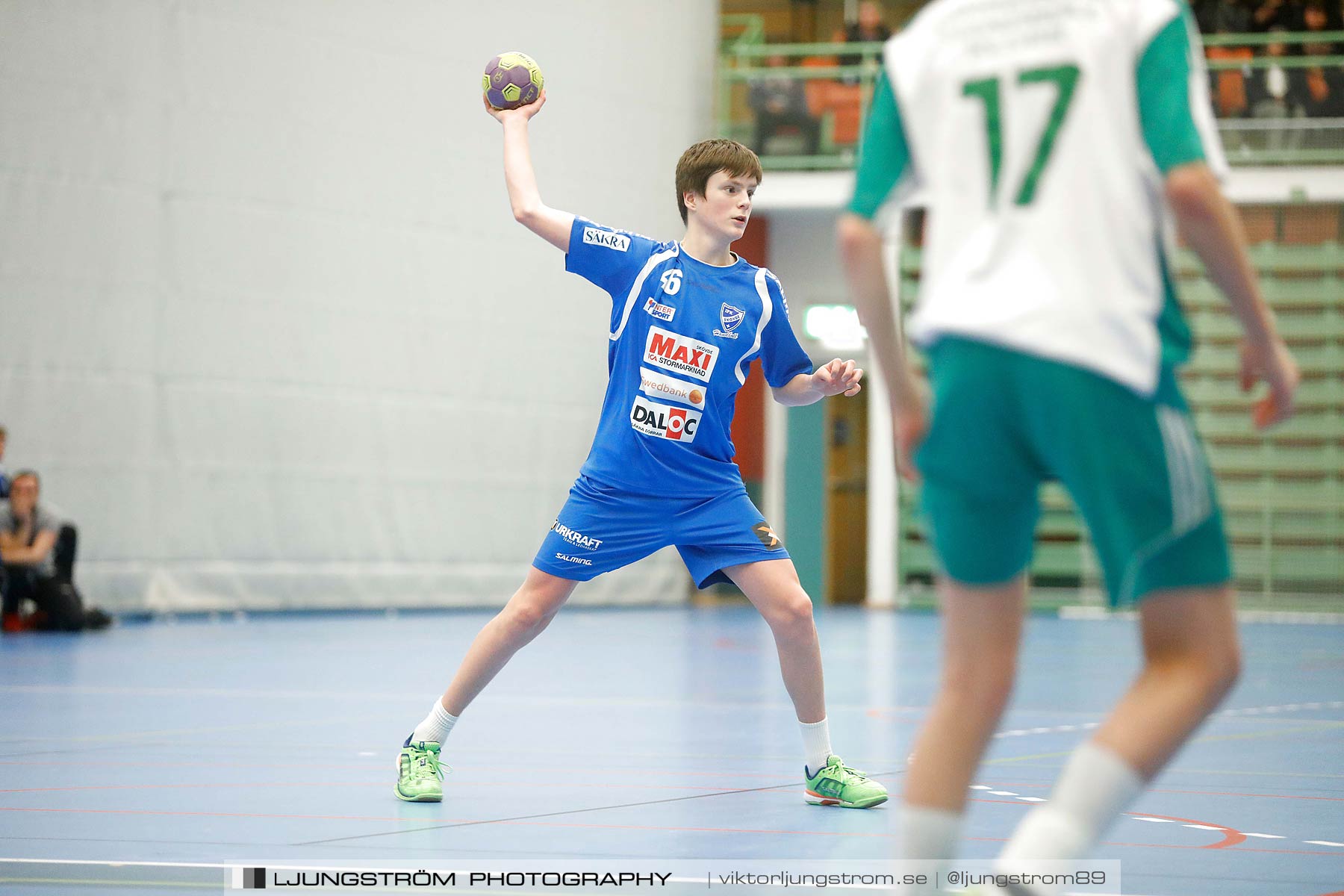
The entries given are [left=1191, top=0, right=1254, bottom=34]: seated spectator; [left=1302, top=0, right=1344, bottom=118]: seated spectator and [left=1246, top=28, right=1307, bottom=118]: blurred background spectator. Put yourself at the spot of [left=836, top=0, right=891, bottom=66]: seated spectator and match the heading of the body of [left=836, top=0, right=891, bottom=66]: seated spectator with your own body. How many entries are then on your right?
0

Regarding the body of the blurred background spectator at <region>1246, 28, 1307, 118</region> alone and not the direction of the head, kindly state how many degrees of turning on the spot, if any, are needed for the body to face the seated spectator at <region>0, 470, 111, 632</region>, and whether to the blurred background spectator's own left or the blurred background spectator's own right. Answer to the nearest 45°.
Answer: approximately 45° to the blurred background spectator's own right

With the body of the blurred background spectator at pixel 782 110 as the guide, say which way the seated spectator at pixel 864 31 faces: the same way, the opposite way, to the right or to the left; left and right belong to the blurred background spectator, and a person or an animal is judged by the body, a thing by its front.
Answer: the same way

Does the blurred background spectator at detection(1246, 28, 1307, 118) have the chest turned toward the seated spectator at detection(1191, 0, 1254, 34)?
no

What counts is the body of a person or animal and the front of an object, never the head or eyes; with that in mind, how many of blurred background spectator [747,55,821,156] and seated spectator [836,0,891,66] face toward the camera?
2

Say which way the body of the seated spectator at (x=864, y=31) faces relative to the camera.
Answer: toward the camera

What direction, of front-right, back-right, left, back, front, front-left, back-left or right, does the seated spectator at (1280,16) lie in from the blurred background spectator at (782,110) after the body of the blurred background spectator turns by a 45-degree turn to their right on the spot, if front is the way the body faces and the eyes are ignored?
back-left

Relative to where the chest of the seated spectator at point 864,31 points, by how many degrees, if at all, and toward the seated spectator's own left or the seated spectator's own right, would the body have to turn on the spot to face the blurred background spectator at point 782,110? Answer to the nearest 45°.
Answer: approximately 45° to the seated spectator's own right

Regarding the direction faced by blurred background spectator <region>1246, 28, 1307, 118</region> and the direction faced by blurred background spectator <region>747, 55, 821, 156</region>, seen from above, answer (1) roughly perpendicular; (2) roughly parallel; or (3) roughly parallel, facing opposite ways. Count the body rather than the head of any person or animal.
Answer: roughly parallel

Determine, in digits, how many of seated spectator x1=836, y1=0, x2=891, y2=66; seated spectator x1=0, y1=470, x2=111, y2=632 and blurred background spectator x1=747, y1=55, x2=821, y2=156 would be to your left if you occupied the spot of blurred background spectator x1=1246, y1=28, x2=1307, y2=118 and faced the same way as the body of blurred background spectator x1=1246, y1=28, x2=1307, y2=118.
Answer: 0

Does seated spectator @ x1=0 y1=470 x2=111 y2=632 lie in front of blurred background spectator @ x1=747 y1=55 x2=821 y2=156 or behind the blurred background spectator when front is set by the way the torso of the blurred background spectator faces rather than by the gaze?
in front

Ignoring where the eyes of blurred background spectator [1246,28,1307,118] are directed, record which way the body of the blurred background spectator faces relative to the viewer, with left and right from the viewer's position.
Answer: facing the viewer

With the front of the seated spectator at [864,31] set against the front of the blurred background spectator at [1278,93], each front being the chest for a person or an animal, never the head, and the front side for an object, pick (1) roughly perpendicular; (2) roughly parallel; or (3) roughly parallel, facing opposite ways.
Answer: roughly parallel

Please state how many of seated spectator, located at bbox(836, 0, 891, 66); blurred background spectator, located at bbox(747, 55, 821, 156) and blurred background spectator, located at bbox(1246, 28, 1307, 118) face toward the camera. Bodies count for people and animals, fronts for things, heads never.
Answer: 3

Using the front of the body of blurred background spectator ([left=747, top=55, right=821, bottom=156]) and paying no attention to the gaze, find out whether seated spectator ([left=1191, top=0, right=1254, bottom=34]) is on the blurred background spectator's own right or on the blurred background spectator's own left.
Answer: on the blurred background spectator's own left
